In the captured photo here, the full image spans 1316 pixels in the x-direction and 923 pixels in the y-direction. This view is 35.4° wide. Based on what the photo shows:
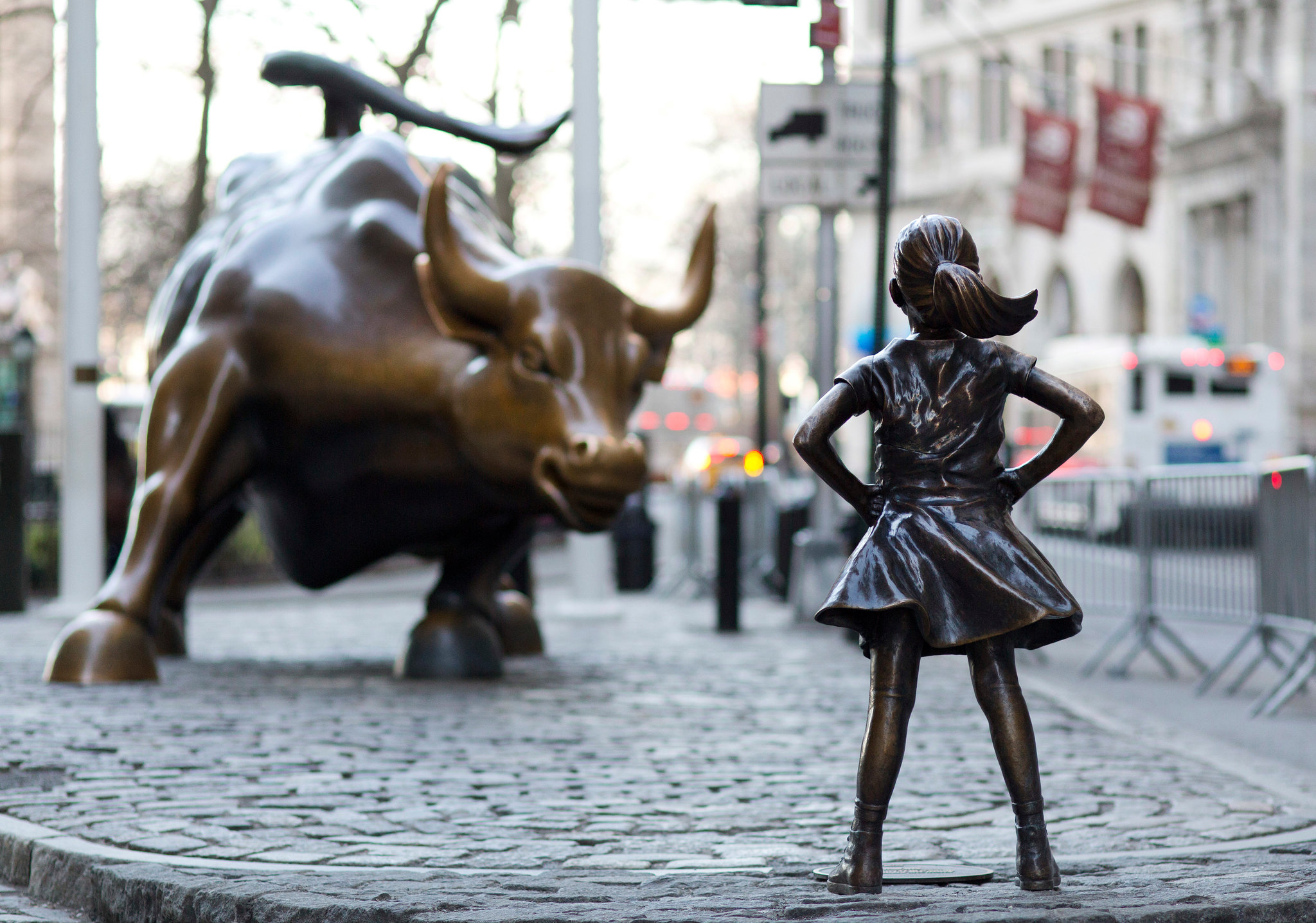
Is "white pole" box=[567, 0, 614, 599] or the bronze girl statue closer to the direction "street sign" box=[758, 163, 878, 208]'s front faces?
the bronze girl statue

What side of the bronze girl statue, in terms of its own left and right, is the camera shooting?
back

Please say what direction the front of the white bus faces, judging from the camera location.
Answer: facing away from the viewer and to the left of the viewer

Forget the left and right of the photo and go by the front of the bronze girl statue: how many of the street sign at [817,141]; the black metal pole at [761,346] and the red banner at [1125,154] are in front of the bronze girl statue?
3

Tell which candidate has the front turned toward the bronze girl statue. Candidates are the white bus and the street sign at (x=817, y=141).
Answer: the street sign

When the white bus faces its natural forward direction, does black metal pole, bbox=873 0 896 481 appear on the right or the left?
on its left

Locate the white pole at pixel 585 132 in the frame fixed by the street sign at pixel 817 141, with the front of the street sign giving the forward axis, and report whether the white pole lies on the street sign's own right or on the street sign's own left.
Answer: on the street sign's own right

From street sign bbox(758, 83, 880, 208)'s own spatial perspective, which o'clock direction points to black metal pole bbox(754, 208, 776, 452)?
The black metal pole is roughly at 6 o'clock from the street sign.

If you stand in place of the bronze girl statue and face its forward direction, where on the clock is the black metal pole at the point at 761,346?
The black metal pole is roughly at 12 o'clock from the bronze girl statue.

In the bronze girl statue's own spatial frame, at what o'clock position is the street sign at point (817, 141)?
The street sign is roughly at 12 o'clock from the bronze girl statue.
